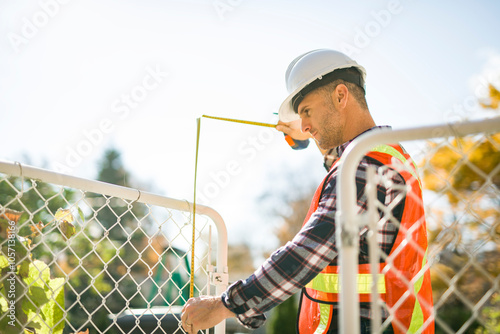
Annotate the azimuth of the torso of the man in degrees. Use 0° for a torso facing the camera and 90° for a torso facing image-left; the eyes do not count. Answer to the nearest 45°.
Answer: approximately 90°

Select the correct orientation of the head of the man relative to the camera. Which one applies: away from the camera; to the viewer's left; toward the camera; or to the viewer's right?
to the viewer's left
